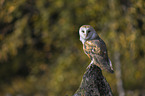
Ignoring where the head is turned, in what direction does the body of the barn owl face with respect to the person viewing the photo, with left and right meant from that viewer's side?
facing to the left of the viewer
